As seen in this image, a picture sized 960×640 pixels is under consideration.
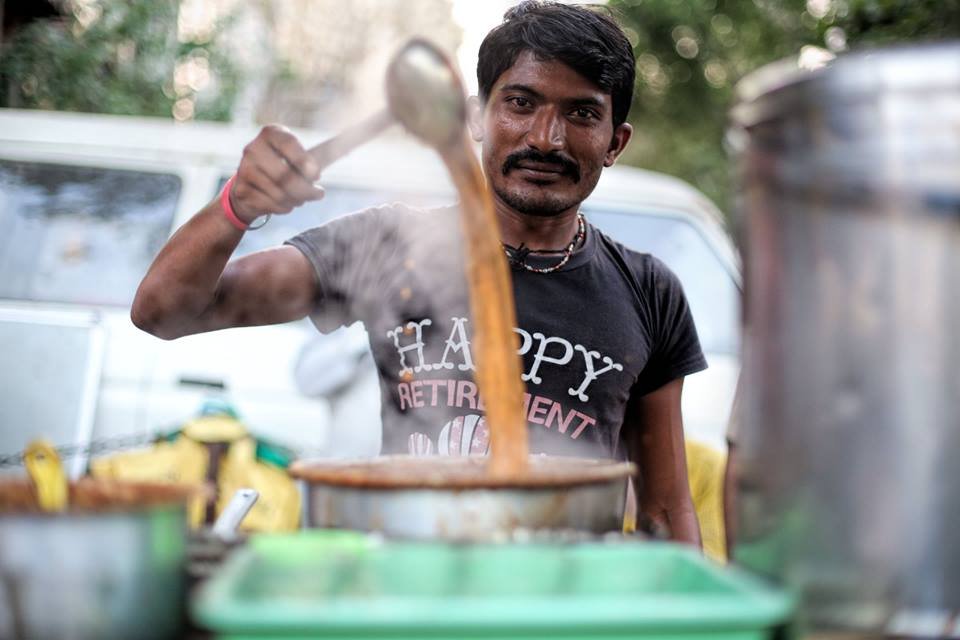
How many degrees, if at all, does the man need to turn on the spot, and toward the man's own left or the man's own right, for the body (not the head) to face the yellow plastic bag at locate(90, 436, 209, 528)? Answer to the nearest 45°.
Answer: approximately 135° to the man's own right

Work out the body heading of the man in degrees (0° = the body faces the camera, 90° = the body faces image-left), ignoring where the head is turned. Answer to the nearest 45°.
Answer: approximately 0°

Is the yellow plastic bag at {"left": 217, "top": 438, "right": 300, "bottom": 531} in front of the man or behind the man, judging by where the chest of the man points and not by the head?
behind

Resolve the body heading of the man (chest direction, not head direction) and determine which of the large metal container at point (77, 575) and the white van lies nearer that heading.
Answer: the large metal container

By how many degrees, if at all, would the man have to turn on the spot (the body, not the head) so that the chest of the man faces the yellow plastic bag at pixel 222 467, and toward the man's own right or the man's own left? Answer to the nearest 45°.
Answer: approximately 135° to the man's own right

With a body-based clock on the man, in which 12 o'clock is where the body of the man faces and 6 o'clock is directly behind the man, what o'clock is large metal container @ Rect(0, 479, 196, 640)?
The large metal container is roughly at 1 o'clock from the man.

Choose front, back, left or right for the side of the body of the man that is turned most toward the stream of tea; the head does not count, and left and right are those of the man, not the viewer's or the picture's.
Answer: front
